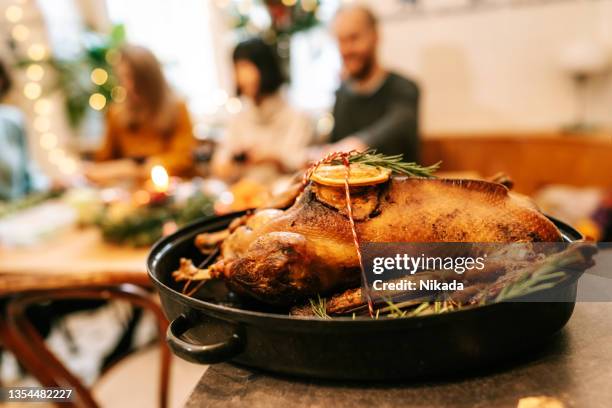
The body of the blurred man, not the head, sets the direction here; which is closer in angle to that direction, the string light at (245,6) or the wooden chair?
the wooden chair

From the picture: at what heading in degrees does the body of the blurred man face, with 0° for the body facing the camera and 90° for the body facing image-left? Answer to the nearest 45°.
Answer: approximately 45°
